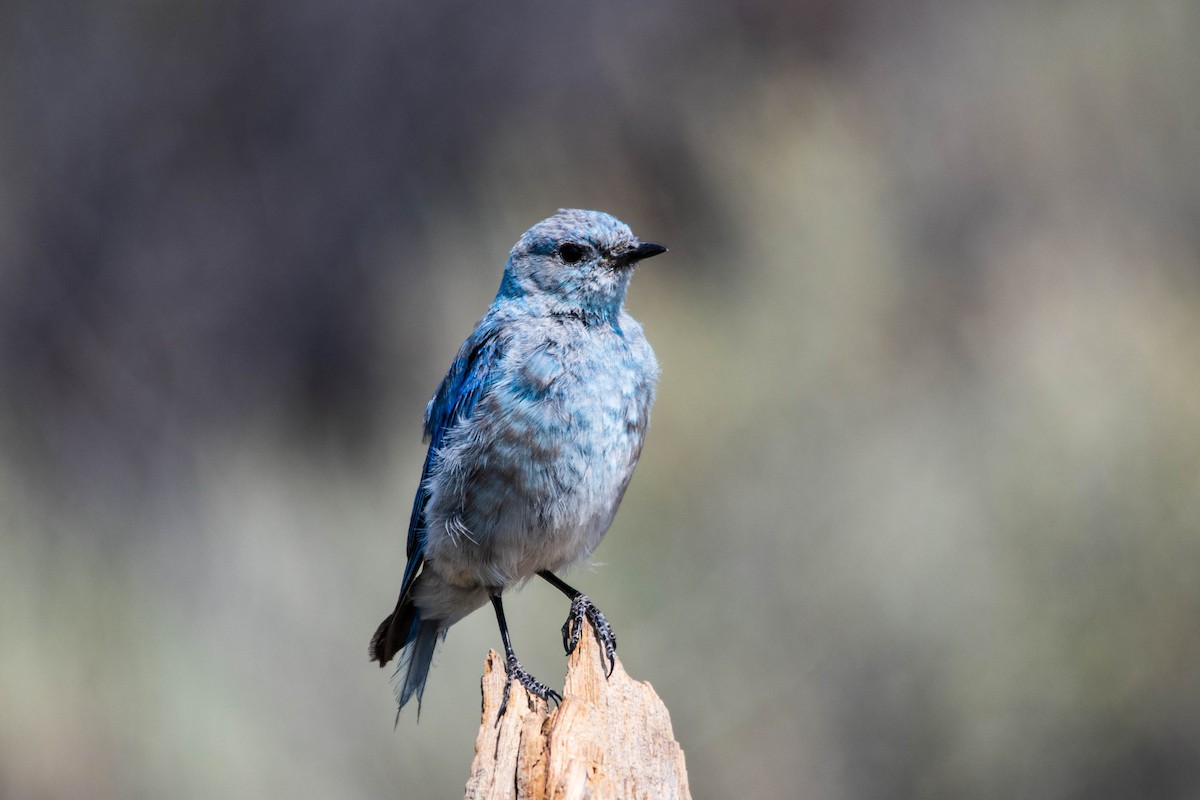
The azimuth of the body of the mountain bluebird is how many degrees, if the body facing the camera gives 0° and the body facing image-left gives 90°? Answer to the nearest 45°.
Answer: approximately 315°
